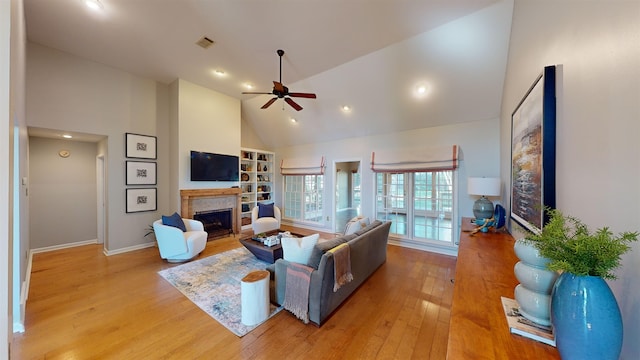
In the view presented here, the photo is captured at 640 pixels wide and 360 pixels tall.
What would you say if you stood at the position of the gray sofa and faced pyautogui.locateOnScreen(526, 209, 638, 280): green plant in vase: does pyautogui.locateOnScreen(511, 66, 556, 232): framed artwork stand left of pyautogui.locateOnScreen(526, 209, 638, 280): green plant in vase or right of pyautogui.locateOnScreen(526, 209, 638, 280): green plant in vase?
left

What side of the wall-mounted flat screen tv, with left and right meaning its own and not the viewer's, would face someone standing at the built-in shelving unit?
left

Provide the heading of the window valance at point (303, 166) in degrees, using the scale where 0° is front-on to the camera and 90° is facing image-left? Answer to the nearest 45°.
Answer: approximately 45°

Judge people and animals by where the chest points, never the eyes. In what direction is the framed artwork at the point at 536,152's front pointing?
to the viewer's left

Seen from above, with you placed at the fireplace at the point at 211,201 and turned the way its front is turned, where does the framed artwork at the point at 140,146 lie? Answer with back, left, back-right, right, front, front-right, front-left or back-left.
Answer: back-right

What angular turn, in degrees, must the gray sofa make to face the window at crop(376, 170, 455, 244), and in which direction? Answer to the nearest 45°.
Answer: approximately 90° to its right

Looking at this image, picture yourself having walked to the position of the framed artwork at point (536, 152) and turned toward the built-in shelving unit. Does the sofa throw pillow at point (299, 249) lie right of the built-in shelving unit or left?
left
